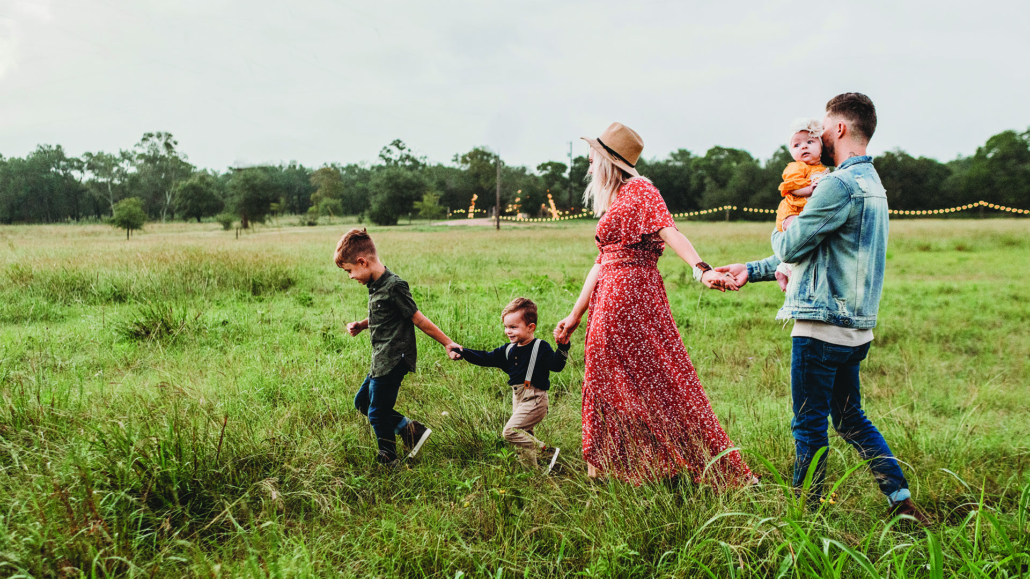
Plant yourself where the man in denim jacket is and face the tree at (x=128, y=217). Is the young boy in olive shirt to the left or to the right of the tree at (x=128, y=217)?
left

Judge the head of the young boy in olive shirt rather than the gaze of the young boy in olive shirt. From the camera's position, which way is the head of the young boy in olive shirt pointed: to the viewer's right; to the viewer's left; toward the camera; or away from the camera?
to the viewer's left

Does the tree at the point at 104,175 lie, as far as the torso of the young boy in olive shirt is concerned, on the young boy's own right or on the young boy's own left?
on the young boy's own right

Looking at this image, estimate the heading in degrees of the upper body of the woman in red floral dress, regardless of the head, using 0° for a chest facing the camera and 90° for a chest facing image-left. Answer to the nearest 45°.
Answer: approximately 90°

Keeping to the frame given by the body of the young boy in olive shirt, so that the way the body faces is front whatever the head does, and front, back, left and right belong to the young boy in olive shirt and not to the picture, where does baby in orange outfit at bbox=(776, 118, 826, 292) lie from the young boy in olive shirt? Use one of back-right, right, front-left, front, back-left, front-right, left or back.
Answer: back

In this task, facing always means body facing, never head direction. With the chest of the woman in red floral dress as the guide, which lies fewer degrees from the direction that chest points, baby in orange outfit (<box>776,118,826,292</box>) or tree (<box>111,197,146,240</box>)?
the tree

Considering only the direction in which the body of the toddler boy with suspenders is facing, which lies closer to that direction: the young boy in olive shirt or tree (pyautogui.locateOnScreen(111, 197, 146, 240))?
the young boy in olive shirt

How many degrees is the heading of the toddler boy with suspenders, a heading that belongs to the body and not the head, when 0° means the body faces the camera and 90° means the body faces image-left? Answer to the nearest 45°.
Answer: approximately 45°

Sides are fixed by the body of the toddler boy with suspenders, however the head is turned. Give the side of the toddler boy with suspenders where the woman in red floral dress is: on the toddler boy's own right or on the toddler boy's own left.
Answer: on the toddler boy's own left

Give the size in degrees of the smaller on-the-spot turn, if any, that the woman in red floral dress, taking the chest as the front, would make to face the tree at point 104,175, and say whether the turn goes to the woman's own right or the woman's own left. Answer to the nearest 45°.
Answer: approximately 45° to the woman's own right

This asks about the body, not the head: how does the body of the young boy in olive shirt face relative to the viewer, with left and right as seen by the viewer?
facing to the left of the viewer
